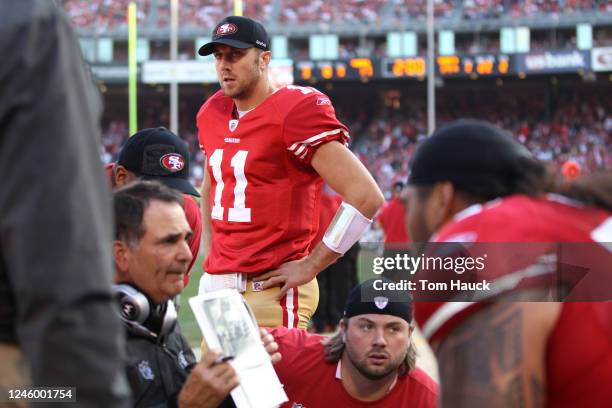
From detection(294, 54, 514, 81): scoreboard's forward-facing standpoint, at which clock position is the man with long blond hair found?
The man with long blond hair is roughly at 12 o'clock from the scoreboard.

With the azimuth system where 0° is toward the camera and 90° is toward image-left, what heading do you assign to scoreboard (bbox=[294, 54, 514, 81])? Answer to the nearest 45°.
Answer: approximately 0°

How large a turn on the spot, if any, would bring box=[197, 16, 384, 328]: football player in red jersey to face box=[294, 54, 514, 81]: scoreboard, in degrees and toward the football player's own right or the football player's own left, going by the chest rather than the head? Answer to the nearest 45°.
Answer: approximately 135° to the football player's own right

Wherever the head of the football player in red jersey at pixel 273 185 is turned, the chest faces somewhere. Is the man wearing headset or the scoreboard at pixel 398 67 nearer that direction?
the man wearing headset

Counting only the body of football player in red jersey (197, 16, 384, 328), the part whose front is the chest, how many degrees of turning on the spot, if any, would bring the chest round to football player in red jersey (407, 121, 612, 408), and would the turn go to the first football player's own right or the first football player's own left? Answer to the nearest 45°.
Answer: approximately 45° to the first football player's own left

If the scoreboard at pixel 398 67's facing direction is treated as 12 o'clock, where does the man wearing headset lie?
The man wearing headset is roughly at 12 o'clock from the scoreboard.
